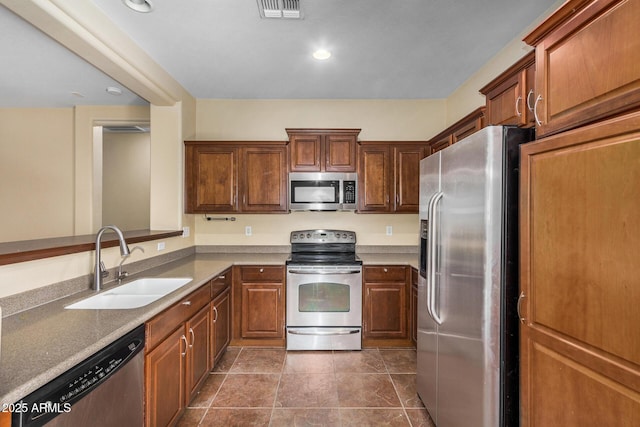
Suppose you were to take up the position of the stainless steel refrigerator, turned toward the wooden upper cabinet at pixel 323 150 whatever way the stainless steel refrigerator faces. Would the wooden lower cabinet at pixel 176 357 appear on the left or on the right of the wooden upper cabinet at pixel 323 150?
left

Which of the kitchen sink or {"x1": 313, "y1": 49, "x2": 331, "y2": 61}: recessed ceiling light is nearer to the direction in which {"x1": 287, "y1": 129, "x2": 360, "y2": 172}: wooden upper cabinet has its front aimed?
the recessed ceiling light

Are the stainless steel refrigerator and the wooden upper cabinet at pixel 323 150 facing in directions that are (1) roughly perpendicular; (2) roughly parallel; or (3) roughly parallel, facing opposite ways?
roughly perpendicular

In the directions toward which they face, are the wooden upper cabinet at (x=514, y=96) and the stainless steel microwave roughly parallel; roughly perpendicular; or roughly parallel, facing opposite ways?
roughly perpendicular

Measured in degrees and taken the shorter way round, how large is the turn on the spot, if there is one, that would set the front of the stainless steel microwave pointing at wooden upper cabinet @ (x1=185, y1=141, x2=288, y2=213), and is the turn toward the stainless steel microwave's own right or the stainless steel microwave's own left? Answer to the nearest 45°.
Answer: approximately 90° to the stainless steel microwave's own right
